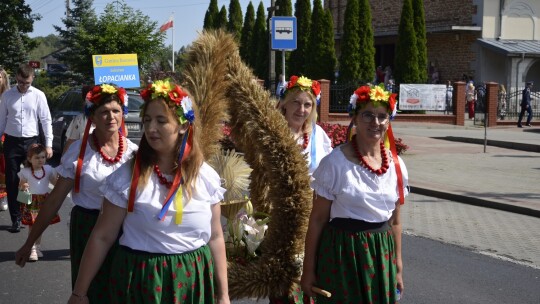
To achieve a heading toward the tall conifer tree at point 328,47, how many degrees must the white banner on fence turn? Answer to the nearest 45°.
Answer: approximately 135° to its right

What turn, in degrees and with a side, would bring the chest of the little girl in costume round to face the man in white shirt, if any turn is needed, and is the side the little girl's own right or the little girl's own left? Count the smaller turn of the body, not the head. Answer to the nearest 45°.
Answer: approximately 180°

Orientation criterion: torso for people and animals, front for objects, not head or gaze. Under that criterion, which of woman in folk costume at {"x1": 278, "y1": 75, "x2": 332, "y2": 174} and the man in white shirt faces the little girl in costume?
the man in white shirt

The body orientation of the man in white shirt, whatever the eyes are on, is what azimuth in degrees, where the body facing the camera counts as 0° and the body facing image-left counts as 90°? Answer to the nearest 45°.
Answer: approximately 0°

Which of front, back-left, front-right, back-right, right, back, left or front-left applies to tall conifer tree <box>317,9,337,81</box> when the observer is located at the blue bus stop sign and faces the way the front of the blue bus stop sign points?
back

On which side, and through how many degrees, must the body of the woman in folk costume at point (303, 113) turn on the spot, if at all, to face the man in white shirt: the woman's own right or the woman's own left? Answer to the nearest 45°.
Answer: approximately 135° to the woman's own right

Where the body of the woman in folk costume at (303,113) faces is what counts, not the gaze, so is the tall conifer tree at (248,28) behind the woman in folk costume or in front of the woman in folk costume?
behind
